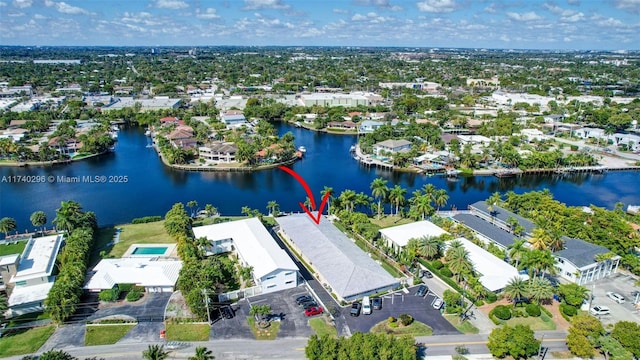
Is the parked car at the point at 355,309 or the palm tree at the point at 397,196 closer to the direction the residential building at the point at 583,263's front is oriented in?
the parked car

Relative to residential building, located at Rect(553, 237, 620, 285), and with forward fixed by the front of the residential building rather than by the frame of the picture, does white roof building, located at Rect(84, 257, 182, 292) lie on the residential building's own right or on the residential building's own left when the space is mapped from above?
on the residential building's own right

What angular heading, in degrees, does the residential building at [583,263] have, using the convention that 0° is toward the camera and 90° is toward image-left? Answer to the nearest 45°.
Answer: approximately 315°

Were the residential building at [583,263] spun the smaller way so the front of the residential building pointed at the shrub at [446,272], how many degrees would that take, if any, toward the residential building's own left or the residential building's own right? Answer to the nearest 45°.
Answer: approximately 90° to the residential building's own right

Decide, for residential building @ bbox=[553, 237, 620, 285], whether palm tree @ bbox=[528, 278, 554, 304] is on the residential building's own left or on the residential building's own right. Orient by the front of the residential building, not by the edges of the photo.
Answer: on the residential building's own right

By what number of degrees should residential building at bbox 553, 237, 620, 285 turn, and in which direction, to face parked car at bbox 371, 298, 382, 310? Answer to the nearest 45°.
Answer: approximately 90° to its right

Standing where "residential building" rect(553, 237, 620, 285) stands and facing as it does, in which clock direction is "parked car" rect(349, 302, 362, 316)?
The parked car is roughly at 3 o'clock from the residential building.

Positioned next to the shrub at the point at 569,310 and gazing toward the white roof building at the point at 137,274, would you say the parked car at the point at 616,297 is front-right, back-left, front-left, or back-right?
back-right

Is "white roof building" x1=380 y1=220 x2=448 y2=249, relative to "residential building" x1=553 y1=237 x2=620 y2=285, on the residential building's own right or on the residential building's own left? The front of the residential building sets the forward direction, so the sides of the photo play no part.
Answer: on the residential building's own right

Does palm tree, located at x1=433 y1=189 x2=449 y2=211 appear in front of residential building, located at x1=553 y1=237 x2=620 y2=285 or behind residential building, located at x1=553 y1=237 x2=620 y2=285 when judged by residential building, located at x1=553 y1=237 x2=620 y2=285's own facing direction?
behind

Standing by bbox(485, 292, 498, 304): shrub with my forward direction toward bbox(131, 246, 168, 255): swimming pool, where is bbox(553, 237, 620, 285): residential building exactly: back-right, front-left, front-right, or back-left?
back-right

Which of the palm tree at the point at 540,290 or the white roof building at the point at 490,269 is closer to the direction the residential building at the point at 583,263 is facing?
the palm tree

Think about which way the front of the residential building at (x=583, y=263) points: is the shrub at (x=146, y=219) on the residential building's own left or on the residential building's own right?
on the residential building's own right
